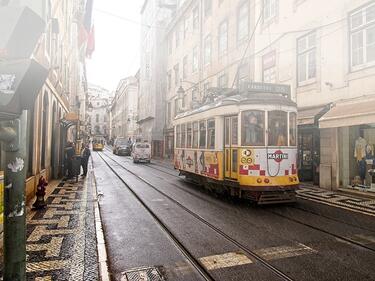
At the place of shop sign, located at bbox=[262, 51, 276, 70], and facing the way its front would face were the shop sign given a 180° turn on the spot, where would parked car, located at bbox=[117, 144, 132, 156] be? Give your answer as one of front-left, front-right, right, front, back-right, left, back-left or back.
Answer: left

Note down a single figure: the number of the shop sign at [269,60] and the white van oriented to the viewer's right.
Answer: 0

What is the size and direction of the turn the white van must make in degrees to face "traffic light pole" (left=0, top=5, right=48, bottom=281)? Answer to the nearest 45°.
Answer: approximately 180°

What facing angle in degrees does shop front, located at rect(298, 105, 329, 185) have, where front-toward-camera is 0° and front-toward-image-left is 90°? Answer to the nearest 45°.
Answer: approximately 45°

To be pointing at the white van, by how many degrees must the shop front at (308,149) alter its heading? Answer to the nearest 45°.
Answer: approximately 90° to its right

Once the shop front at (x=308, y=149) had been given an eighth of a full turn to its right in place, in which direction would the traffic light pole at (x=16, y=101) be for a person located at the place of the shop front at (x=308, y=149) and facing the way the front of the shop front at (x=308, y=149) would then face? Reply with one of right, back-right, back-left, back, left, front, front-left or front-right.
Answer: left

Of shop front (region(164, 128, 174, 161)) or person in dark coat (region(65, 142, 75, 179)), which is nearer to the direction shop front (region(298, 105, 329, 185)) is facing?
the person in dark coat

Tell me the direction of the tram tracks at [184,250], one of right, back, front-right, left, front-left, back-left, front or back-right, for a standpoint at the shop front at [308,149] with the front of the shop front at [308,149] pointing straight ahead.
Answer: front-left

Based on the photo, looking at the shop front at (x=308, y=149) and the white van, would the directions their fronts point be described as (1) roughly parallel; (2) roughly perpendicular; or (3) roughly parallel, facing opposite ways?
roughly perpendicular

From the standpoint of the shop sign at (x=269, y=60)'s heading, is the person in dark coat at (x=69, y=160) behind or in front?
in front
